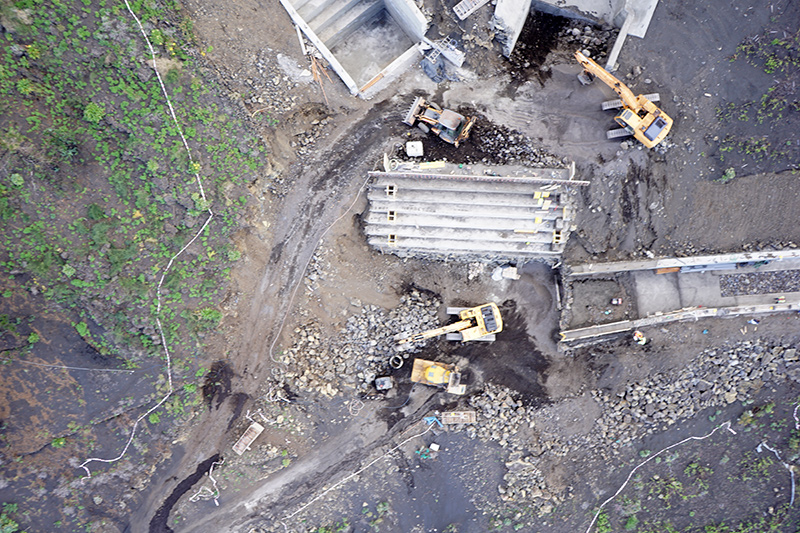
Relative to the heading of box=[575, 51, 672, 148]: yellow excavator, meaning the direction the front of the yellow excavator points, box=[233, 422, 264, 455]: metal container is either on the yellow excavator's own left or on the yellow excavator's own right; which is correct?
on the yellow excavator's own left

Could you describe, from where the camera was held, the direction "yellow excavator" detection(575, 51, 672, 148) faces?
facing away from the viewer and to the left of the viewer

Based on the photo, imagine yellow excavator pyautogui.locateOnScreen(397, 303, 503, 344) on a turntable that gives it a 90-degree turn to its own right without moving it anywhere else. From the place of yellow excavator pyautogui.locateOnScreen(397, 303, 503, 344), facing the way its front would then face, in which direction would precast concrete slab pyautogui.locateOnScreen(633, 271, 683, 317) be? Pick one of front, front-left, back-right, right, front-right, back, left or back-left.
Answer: right

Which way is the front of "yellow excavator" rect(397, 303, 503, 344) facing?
to the viewer's left

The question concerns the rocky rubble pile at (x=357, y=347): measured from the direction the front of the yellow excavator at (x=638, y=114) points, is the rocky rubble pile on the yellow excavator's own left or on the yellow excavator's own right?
on the yellow excavator's own left

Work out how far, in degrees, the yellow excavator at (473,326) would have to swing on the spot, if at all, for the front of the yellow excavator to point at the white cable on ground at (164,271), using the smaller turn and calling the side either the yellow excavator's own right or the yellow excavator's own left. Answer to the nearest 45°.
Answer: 0° — it already faces it
